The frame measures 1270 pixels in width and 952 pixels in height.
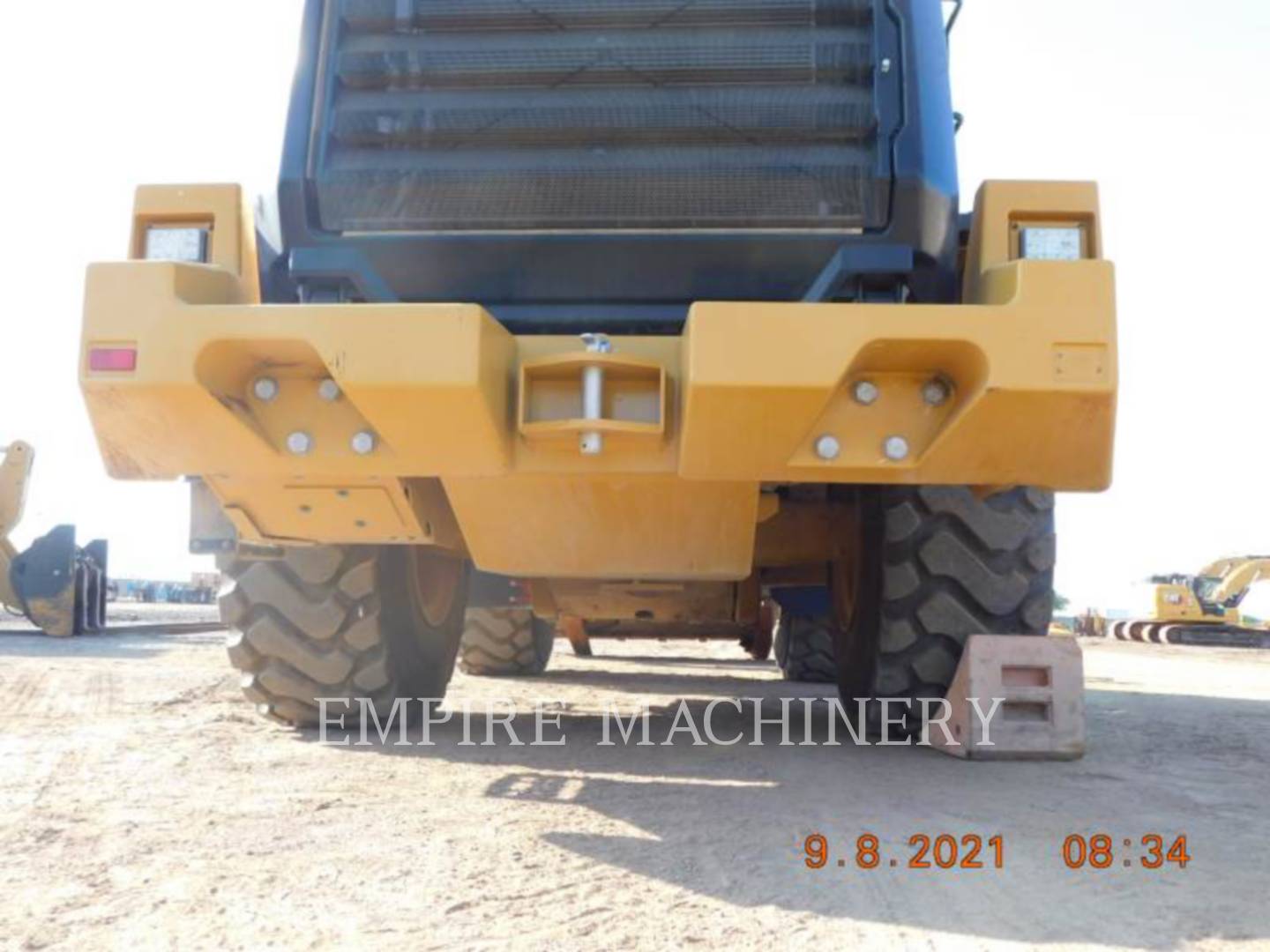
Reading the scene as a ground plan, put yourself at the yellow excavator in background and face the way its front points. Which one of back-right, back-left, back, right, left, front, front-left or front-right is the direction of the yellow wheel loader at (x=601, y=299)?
right

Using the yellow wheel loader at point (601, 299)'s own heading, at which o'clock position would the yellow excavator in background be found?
The yellow excavator in background is roughly at 1 o'clock from the yellow wheel loader.

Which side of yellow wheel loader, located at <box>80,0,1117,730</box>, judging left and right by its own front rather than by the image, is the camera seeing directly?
back

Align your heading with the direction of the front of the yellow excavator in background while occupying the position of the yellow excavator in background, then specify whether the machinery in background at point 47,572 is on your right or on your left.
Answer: on your right

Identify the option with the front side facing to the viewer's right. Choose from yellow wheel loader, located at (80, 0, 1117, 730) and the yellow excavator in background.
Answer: the yellow excavator in background

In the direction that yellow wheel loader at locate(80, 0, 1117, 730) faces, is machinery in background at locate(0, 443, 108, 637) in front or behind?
in front

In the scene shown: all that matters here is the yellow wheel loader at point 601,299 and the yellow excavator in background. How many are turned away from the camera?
1

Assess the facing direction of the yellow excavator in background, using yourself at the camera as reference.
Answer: facing to the right of the viewer
